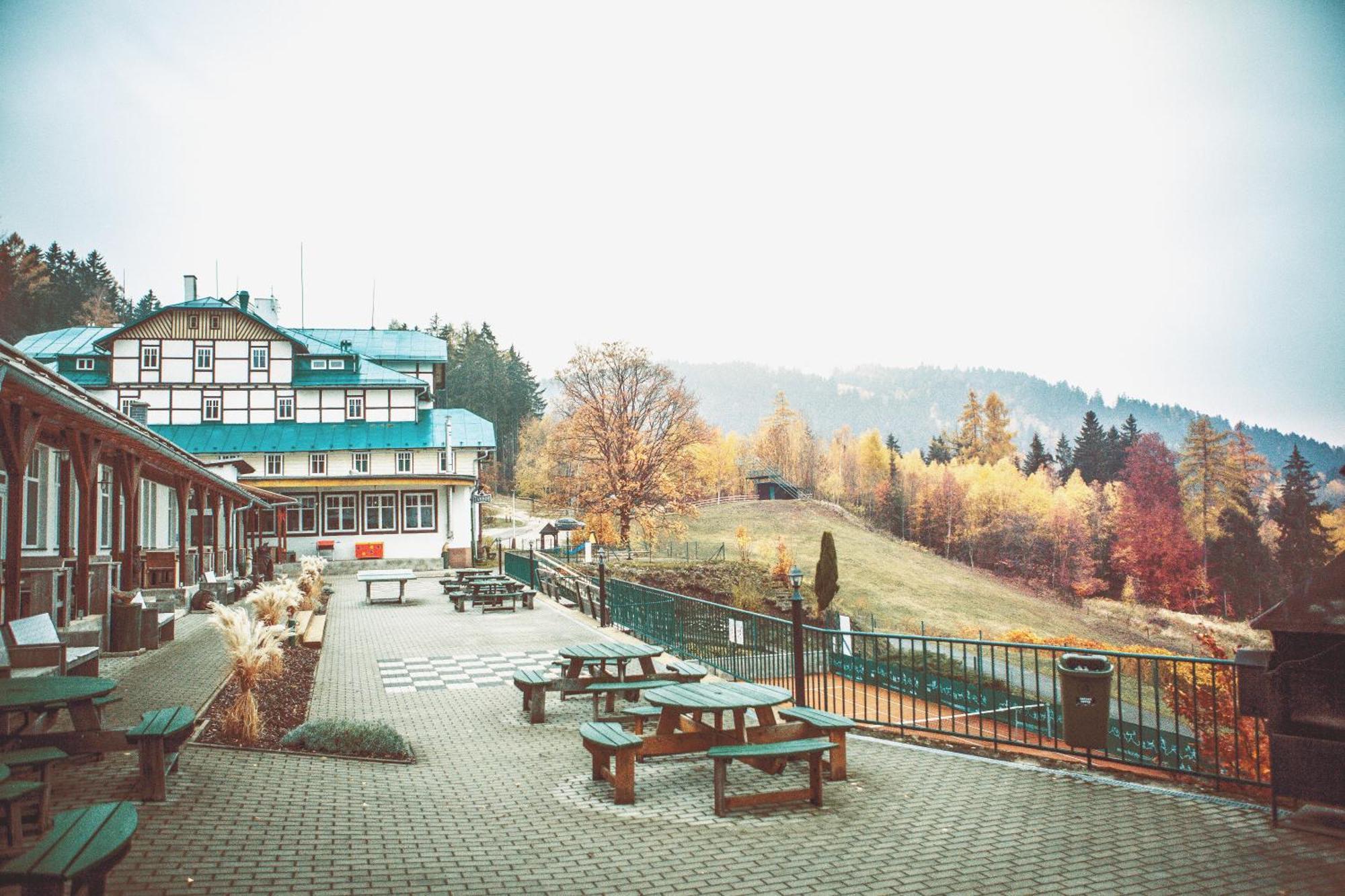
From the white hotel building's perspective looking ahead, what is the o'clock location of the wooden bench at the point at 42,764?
The wooden bench is roughly at 12 o'clock from the white hotel building.

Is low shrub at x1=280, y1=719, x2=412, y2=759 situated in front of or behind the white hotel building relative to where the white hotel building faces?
in front

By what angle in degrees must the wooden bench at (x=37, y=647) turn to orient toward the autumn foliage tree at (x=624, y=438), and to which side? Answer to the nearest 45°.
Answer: approximately 90° to its left

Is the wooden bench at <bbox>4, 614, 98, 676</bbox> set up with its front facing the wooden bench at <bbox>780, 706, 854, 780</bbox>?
yes

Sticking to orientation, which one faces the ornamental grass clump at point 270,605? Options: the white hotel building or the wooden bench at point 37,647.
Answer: the white hotel building

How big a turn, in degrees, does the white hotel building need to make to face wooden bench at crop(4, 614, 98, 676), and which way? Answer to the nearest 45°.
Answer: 0° — it already faces it

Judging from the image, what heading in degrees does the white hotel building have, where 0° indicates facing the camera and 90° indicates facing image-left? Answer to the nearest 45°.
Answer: approximately 0°

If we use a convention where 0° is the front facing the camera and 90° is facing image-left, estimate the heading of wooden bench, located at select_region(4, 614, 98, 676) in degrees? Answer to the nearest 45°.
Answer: approximately 315°

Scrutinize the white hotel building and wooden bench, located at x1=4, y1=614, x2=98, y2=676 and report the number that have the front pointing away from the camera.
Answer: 0

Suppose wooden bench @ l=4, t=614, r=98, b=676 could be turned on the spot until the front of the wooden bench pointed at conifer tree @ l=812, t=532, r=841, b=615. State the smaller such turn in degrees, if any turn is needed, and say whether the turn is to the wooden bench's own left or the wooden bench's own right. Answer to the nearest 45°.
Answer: approximately 90° to the wooden bench's own left

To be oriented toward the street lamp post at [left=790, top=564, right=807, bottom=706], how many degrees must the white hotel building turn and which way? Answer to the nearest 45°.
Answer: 0° — it already faces it

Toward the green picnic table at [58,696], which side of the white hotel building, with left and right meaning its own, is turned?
front
